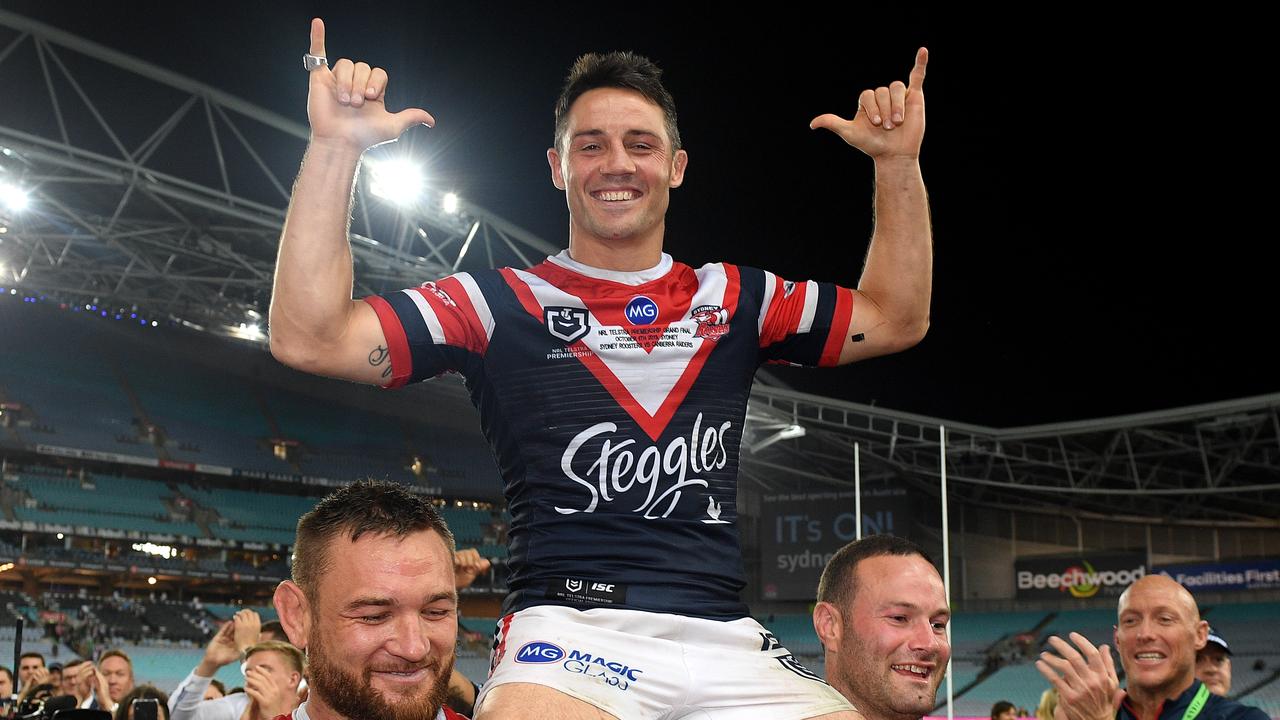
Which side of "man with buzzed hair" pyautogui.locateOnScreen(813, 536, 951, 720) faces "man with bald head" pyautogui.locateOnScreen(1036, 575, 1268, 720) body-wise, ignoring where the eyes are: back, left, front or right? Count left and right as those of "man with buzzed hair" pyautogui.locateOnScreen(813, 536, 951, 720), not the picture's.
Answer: left

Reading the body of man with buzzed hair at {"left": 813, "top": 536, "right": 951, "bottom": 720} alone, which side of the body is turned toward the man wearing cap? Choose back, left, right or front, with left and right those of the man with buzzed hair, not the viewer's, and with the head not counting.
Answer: left

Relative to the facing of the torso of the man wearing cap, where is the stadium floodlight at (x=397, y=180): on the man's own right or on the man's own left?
on the man's own right

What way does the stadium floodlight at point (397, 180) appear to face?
toward the camera

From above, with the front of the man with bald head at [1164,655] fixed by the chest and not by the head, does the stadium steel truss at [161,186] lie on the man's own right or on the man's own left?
on the man's own right

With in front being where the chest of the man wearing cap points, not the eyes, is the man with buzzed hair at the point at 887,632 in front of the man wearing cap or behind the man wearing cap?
in front

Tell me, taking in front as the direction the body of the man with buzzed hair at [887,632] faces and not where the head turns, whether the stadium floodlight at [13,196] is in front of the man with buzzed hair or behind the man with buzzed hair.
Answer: behind

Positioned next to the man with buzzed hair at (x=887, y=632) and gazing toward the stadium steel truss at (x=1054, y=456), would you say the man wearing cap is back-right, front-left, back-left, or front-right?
front-right

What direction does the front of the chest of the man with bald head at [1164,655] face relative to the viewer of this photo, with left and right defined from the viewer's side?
facing the viewer and to the left of the viewer

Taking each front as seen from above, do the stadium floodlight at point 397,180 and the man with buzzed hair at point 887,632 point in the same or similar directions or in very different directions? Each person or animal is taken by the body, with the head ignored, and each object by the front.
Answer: same or similar directions

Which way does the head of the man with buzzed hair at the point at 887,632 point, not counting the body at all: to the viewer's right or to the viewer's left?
to the viewer's right

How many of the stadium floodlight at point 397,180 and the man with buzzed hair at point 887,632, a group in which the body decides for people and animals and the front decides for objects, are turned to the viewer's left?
0

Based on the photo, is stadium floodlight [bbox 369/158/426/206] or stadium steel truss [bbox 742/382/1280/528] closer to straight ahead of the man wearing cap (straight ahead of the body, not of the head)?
the stadium floodlight
